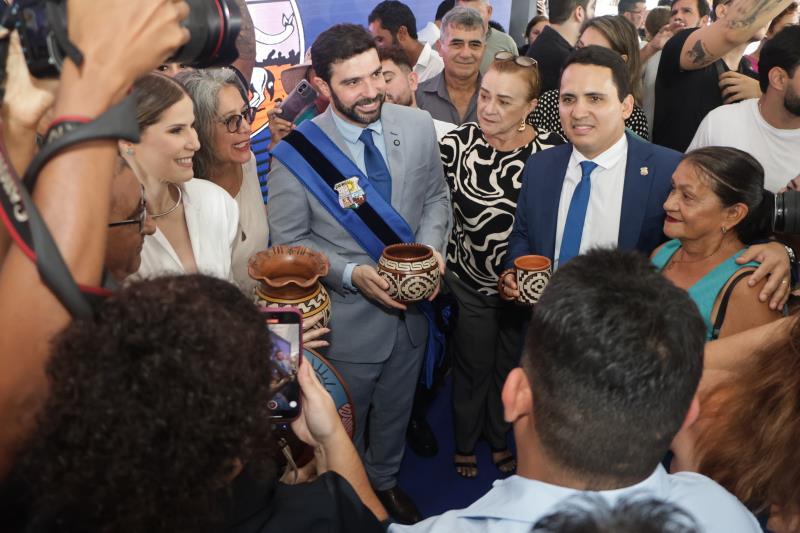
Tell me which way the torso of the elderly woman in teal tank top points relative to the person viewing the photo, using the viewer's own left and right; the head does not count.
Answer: facing the viewer and to the left of the viewer

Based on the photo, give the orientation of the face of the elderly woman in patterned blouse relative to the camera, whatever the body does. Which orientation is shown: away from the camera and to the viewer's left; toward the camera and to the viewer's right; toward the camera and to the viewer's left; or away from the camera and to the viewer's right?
toward the camera and to the viewer's left

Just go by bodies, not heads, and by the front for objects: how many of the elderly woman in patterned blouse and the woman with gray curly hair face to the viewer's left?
0

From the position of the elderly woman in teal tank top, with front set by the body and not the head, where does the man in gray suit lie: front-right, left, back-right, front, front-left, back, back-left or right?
front-right

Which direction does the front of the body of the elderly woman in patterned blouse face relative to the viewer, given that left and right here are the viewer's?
facing the viewer

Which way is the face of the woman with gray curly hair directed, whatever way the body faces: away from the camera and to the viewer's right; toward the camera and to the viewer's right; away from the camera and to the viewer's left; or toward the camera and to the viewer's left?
toward the camera and to the viewer's right

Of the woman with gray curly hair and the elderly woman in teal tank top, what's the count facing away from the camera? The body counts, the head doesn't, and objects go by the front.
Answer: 0

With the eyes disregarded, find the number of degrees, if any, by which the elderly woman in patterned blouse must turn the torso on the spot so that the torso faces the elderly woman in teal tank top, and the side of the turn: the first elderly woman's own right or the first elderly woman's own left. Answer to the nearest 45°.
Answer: approximately 45° to the first elderly woman's own left

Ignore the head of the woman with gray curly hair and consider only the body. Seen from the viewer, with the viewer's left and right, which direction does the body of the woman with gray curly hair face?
facing the viewer and to the right of the viewer

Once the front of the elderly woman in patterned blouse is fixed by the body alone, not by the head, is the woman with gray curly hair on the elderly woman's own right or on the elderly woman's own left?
on the elderly woman's own right

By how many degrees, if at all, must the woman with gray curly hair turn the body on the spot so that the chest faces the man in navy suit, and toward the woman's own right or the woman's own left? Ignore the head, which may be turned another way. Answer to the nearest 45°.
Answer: approximately 45° to the woman's own left

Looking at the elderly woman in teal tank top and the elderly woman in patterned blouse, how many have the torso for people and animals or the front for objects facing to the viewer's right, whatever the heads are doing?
0
